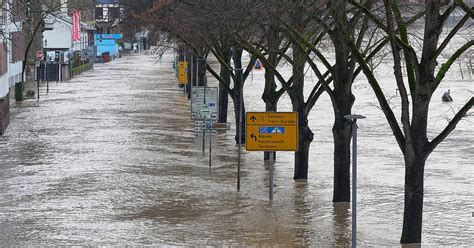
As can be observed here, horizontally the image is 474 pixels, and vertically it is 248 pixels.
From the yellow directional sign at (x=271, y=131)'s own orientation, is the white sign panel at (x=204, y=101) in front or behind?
behind

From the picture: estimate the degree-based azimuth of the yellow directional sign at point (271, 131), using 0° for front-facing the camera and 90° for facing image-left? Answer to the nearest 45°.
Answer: approximately 0°
